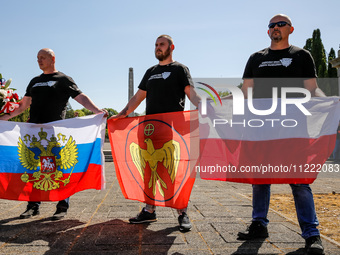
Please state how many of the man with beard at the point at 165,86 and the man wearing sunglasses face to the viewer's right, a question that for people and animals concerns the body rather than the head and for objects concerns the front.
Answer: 0

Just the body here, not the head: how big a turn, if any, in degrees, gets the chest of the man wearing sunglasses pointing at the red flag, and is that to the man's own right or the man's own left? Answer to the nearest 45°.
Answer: approximately 90° to the man's own right

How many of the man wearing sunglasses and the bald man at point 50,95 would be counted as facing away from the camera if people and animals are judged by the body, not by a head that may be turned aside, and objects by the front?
0

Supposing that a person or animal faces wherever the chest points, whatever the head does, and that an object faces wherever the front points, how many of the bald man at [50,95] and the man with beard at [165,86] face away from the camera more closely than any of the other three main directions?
0

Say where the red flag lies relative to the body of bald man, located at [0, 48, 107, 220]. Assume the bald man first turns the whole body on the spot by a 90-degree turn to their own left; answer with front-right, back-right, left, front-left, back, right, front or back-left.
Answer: front

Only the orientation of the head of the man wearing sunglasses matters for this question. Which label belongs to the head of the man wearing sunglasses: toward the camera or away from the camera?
toward the camera

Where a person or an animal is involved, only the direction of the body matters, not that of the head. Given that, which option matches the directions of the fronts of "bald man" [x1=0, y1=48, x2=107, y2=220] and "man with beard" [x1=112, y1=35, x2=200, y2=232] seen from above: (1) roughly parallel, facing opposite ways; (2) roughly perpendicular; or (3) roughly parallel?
roughly parallel

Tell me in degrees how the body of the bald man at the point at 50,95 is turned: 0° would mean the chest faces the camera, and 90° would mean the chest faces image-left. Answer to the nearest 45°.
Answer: approximately 45°

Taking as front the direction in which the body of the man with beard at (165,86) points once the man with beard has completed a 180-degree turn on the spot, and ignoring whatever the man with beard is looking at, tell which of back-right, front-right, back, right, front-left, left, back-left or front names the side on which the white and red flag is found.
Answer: right

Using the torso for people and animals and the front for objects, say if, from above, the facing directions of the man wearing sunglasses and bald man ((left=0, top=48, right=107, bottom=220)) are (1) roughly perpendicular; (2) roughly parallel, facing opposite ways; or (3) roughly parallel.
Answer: roughly parallel

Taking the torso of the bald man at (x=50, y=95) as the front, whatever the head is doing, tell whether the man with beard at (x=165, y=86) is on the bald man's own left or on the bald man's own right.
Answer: on the bald man's own left

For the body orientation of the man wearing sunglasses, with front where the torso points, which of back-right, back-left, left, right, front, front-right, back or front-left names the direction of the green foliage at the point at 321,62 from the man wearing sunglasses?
back

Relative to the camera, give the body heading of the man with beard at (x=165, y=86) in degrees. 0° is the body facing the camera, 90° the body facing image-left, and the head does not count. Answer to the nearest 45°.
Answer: approximately 45°

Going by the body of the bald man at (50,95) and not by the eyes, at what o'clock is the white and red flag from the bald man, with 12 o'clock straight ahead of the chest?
The white and red flag is roughly at 9 o'clock from the bald man.

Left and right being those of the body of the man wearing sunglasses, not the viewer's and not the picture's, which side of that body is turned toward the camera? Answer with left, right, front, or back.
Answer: front
